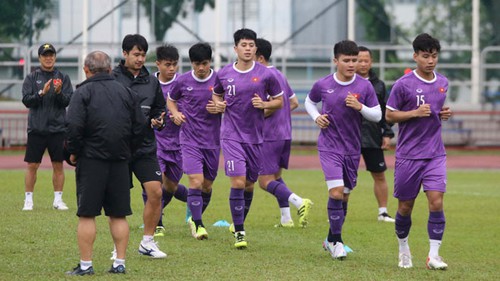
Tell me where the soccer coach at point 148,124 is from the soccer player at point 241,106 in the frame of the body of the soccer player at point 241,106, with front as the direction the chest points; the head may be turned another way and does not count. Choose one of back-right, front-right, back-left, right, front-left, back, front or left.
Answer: front-right

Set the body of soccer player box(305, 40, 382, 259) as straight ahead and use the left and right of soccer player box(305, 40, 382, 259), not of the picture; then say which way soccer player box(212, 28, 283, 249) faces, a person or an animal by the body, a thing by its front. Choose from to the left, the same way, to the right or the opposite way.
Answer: the same way

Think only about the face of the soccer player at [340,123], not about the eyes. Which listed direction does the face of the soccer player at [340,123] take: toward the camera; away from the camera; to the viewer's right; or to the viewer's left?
toward the camera

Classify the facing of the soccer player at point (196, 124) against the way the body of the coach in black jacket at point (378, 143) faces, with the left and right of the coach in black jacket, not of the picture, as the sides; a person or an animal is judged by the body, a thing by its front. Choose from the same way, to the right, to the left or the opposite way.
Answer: the same way

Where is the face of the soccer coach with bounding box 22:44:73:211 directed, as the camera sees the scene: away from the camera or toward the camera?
toward the camera

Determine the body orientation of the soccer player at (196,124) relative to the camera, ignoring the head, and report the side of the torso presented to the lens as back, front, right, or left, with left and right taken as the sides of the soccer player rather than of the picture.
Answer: front

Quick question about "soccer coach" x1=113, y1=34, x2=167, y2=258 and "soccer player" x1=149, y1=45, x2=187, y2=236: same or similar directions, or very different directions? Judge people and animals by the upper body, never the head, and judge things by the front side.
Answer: same or similar directions

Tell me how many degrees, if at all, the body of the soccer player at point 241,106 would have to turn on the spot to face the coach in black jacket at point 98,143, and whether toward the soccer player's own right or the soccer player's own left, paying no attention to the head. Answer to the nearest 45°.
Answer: approximately 45° to the soccer player's own right

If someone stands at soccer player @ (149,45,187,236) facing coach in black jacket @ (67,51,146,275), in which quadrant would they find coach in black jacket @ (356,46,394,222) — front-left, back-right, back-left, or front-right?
back-left

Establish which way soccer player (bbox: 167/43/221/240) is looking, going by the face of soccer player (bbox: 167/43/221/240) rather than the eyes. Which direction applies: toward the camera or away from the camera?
toward the camera

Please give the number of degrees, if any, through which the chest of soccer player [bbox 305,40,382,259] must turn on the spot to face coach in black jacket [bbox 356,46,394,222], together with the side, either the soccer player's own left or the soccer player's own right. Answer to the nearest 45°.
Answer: approximately 180°

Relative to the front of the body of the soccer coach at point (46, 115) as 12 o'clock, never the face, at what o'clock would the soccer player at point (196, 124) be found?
the soccer player at point (196, 124) is roughly at 11 o'clock from the soccer coach at point (46, 115).
